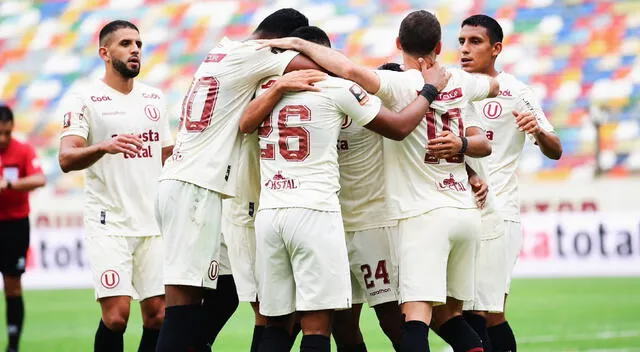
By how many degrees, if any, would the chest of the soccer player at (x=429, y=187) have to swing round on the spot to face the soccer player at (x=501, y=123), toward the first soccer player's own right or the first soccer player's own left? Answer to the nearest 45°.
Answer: approximately 90° to the first soccer player's own right

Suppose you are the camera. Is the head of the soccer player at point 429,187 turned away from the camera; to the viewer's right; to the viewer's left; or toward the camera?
away from the camera
